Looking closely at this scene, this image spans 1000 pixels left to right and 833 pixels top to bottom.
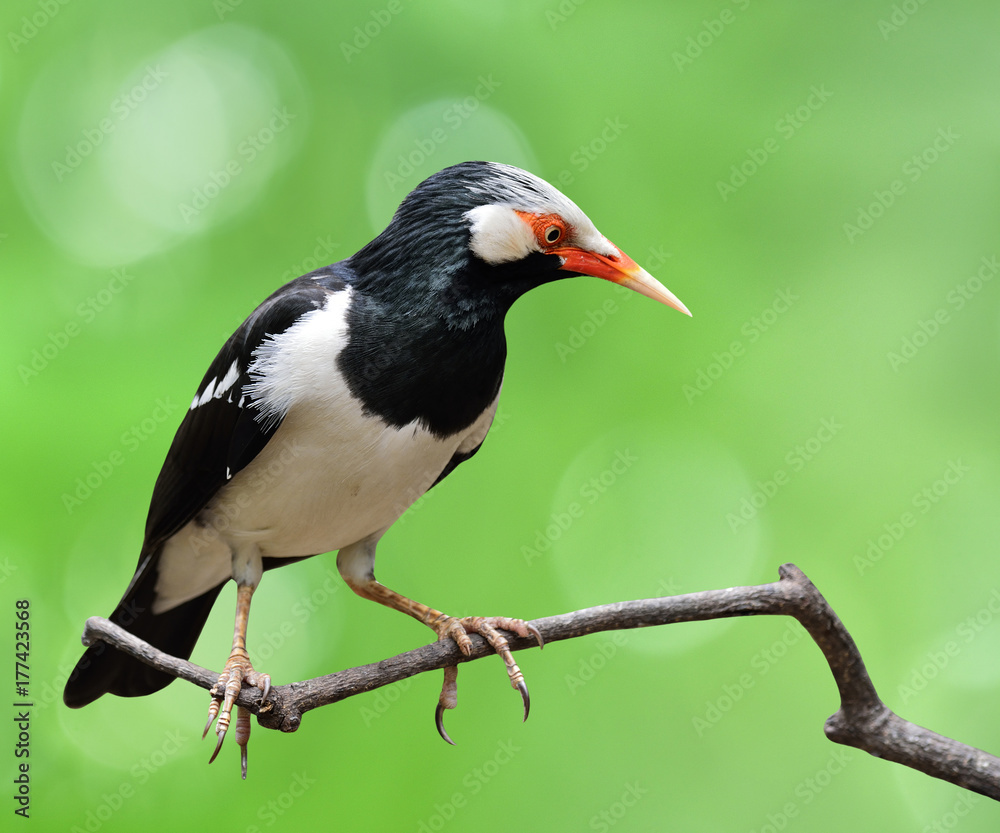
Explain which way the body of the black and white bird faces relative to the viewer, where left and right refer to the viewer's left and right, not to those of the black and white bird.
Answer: facing the viewer and to the right of the viewer
